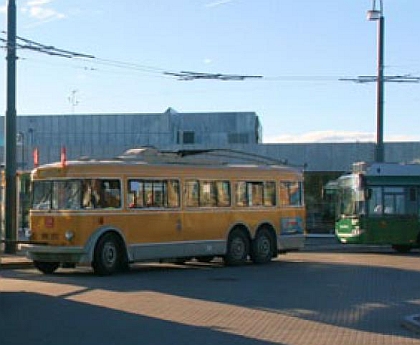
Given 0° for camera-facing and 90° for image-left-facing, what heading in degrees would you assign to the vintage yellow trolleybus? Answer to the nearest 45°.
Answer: approximately 45°

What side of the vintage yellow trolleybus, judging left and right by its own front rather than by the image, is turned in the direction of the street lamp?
back

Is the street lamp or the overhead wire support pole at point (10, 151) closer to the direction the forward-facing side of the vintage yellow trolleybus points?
the overhead wire support pole

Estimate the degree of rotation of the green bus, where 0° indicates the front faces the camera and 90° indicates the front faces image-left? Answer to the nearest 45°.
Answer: approximately 45°

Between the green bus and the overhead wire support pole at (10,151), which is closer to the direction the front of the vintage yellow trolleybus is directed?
the overhead wire support pole

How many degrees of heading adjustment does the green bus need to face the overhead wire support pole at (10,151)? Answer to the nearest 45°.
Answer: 0° — it already faces it

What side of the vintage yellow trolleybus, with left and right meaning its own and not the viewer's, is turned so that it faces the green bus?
back

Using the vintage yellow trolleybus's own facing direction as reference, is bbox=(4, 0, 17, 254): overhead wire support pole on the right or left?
on its right
